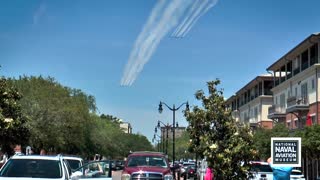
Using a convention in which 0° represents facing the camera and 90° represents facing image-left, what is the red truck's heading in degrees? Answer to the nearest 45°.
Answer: approximately 0°
